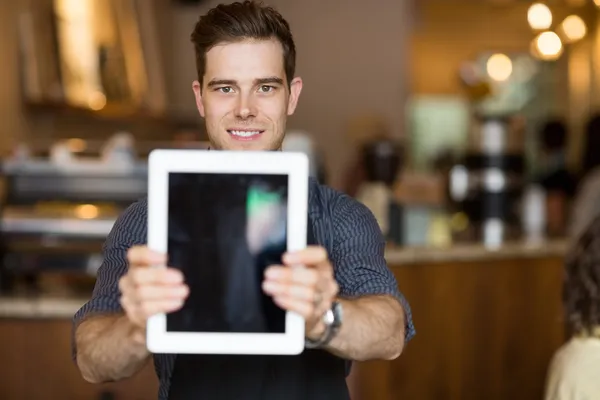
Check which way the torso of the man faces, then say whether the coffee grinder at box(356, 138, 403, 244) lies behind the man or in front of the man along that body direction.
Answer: behind

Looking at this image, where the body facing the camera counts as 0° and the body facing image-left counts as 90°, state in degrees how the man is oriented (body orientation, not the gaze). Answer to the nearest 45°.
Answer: approximately 0°

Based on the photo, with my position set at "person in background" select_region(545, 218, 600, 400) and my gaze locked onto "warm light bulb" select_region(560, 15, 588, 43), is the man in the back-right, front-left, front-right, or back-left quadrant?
back-left

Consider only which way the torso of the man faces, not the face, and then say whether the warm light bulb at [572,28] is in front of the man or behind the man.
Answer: behind

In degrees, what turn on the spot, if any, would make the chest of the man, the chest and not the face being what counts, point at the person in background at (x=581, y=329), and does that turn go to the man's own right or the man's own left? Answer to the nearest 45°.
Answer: approximately 135° to the man's own left

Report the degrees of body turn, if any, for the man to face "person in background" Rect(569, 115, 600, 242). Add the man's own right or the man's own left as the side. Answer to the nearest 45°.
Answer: approximately 135° to the man's own left

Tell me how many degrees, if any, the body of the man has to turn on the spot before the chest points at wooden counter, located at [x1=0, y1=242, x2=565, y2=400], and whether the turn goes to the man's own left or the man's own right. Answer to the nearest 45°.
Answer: approximately 180°
